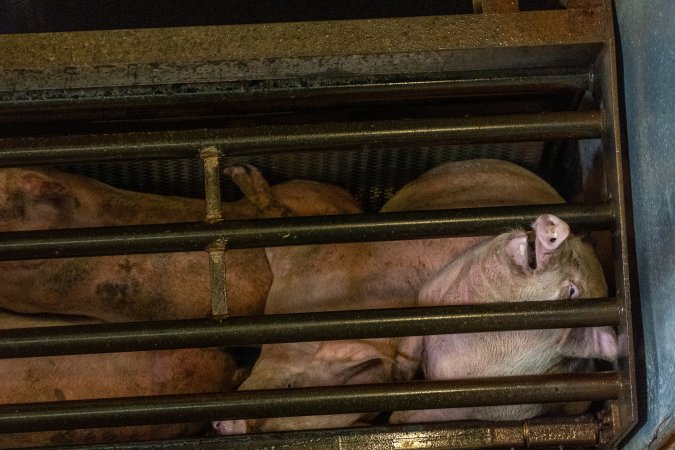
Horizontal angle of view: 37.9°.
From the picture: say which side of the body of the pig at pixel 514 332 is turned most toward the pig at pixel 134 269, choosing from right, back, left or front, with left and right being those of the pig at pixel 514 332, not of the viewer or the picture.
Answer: back

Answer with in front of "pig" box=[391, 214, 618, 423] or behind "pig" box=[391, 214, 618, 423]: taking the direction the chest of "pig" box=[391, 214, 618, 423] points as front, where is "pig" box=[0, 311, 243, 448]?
behind

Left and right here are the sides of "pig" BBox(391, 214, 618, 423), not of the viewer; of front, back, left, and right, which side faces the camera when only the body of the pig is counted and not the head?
right
